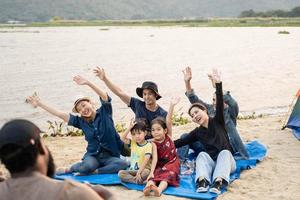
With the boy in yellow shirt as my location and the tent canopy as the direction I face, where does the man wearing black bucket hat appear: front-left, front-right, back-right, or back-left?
front-left

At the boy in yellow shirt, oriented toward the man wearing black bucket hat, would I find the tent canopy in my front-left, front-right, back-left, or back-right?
front-right

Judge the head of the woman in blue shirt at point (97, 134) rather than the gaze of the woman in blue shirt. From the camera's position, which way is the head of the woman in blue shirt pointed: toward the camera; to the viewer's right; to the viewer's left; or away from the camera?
toward the camera

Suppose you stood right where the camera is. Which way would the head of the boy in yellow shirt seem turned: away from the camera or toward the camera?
toward the camera

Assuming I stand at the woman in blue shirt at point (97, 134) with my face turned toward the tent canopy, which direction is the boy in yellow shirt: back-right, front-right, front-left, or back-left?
front-right

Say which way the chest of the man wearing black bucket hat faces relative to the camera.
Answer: toward the camera

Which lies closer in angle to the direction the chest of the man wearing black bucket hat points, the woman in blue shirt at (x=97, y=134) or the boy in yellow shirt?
the boy in yellow shirt

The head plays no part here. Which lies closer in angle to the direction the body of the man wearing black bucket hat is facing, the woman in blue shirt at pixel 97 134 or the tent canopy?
the woman in blue shirt

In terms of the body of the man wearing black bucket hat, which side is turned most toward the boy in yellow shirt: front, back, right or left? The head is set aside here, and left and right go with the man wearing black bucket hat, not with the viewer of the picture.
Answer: front
